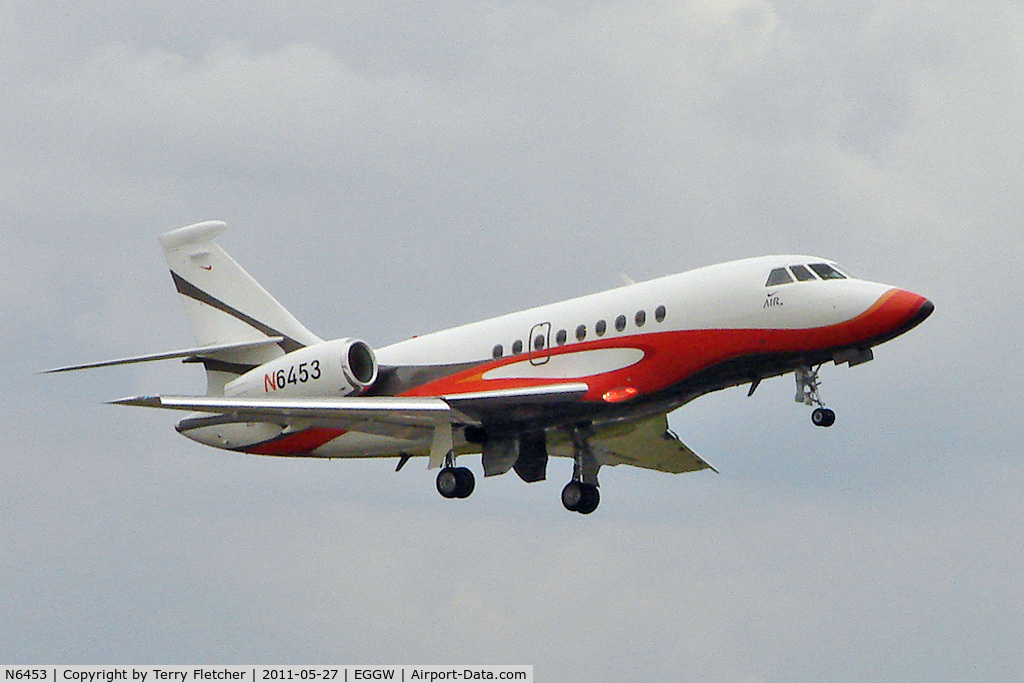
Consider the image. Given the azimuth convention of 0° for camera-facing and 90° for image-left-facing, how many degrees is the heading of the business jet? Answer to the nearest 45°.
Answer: approximately 315°
